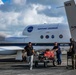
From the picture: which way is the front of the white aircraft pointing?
to the viewer's left
